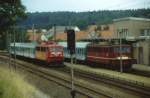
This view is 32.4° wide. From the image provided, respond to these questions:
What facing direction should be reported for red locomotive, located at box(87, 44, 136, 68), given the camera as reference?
facing the viewer and to the right of the viewer

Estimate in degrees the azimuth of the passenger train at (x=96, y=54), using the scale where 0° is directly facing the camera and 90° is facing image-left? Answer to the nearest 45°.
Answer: approximately 315°
